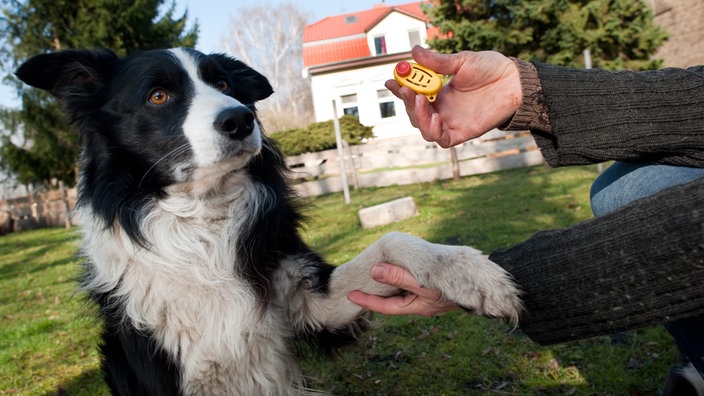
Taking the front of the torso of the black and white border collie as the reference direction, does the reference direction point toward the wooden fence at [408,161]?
no

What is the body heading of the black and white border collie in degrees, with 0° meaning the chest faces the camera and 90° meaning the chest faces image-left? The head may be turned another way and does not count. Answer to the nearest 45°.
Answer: approximately 315°

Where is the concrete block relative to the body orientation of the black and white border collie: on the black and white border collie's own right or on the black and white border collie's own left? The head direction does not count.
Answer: on the black and white border collie's own left

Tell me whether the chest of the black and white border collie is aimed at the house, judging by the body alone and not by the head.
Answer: no

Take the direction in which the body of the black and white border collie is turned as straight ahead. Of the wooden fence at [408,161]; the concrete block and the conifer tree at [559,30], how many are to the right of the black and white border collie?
0

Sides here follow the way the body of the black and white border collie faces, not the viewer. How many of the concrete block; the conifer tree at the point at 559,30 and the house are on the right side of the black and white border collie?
0

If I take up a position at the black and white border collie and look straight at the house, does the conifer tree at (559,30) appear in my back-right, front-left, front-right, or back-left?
front-right

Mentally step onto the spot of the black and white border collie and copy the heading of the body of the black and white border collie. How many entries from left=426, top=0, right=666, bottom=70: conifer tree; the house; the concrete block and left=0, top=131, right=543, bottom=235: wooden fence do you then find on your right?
0
